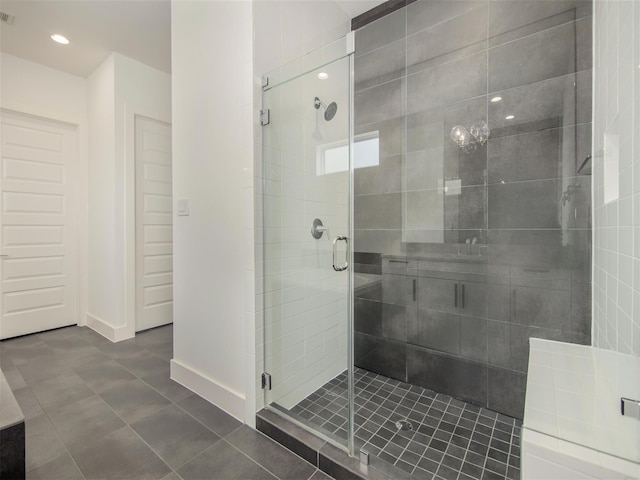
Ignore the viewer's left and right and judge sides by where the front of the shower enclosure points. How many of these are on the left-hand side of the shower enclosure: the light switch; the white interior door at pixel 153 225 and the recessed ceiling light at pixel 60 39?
0

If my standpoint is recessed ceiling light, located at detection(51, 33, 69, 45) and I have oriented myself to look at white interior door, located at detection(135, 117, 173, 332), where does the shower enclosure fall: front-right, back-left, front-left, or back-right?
front-right

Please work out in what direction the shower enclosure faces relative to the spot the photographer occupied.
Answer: facing the viewer and to the left of the viewer

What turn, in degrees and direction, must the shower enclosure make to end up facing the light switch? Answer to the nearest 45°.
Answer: approximately 45° to its right

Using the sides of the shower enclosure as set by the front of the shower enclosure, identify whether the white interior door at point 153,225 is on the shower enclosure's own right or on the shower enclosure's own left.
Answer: on the shower enclosure's own right

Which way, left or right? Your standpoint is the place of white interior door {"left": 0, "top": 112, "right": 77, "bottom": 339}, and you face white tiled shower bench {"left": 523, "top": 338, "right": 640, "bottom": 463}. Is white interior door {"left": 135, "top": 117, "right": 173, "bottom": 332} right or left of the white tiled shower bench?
left
